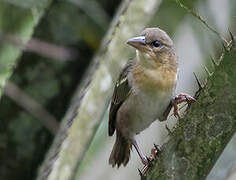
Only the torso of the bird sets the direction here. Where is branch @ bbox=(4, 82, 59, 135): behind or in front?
behind

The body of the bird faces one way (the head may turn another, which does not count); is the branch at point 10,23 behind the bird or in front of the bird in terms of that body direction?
behind

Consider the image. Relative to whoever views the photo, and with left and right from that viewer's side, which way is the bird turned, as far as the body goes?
facing the viewer and to the right of the viewer
